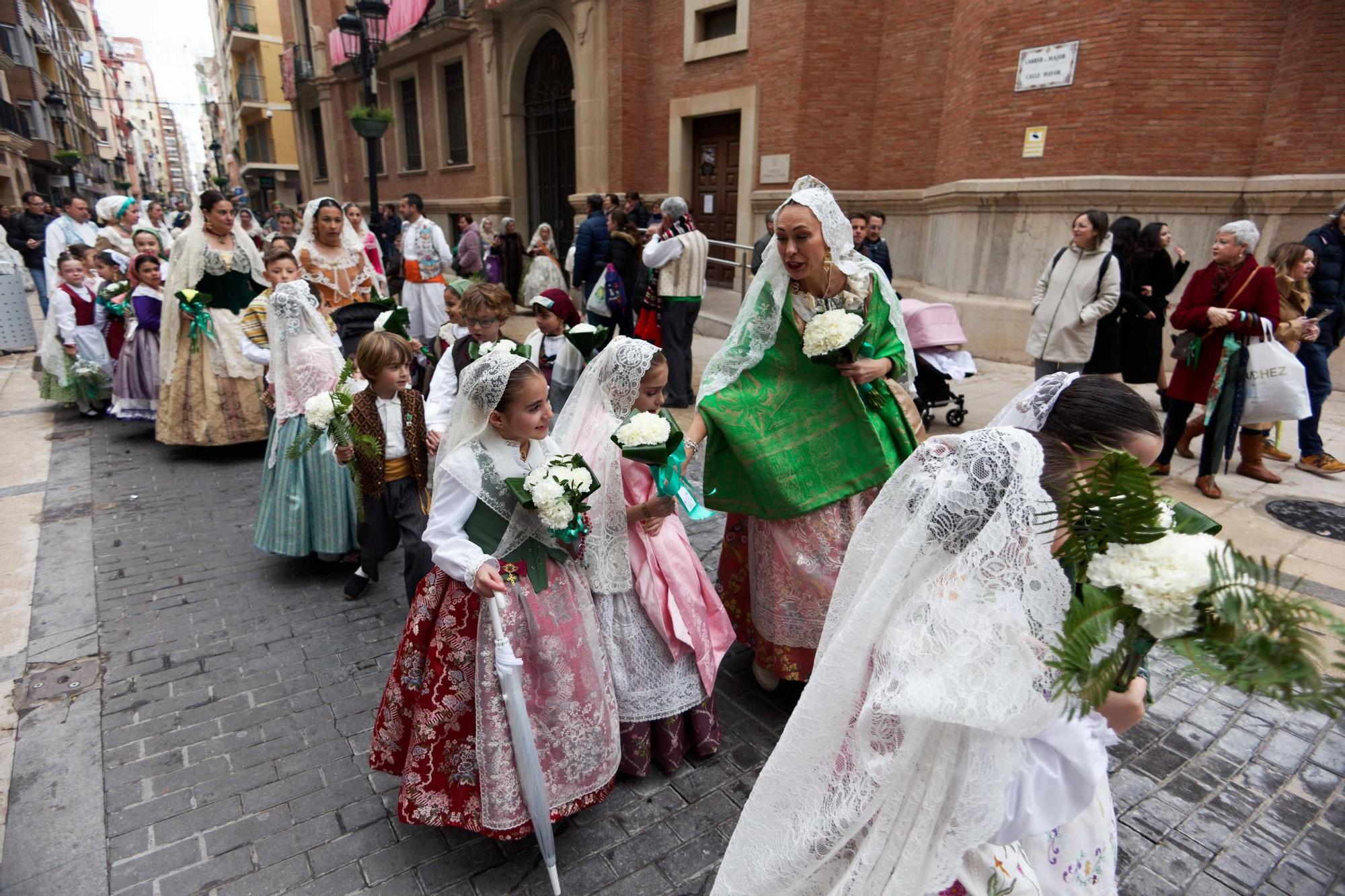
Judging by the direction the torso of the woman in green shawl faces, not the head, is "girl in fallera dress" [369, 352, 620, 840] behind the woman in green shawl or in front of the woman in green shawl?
in front

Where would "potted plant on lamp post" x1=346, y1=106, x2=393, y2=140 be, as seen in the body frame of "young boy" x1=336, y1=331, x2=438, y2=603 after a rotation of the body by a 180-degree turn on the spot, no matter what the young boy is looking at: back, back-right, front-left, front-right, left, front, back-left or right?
front-right

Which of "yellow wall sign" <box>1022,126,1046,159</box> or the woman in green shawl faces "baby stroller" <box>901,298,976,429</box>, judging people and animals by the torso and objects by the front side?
the yellow wall sign

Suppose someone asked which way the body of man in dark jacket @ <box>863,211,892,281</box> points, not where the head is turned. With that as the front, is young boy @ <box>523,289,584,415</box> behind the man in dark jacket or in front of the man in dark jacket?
in front

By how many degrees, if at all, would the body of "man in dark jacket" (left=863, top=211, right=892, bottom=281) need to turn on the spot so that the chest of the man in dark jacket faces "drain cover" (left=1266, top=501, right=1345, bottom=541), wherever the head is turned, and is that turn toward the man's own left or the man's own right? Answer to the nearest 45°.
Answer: approximately 90° to the man's own left
